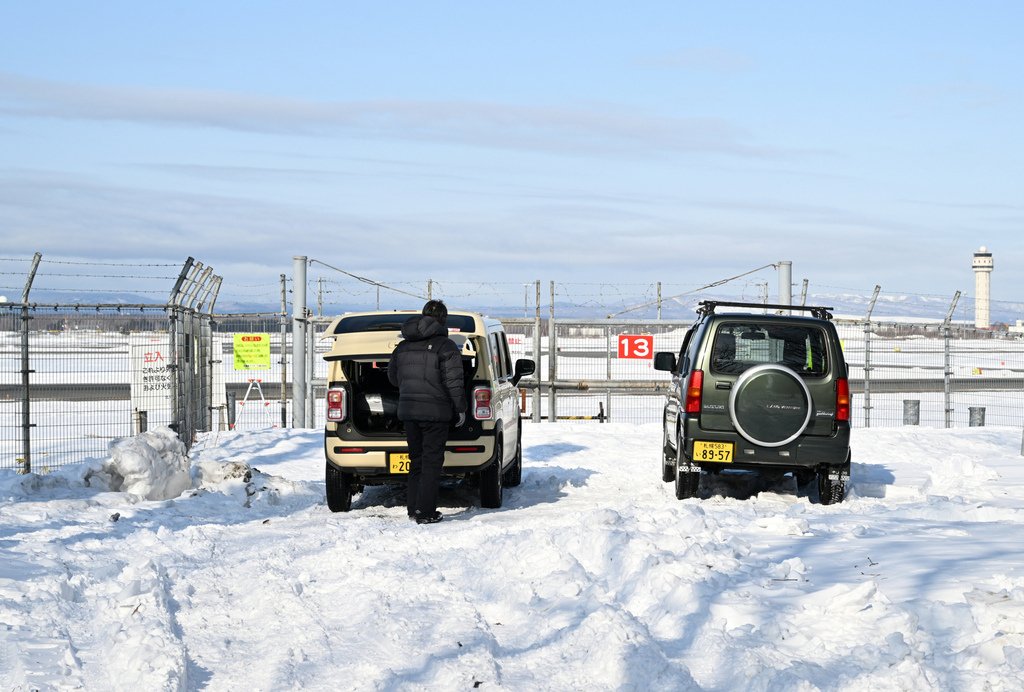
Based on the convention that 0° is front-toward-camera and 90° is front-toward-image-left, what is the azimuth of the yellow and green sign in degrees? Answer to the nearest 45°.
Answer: approximately 0°

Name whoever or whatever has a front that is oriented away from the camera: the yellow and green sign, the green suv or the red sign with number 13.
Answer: the green suv

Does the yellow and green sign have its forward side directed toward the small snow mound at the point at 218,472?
yes

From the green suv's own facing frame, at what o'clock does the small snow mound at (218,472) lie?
The small snow mound is roughly at 9 o'clock from the green suv.

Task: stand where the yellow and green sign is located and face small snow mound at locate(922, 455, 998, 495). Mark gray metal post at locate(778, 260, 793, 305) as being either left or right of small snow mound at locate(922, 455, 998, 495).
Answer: left

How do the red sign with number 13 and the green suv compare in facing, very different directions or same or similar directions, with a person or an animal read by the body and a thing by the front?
very different directions

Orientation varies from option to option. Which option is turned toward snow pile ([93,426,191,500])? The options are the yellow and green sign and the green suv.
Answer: the yellow and green sign

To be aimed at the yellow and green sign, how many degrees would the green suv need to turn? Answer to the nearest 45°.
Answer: approximately 45° to its left

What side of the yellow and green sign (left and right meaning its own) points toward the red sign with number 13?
left

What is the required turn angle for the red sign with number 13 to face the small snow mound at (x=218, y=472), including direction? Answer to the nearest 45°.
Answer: approximately 45° to its right

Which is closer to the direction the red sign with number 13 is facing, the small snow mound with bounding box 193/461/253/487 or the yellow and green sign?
the small snow mound

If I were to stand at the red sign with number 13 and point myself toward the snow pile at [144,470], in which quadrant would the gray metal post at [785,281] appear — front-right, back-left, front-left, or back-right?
back-left

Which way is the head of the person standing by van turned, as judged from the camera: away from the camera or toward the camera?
away from the camera

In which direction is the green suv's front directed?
away from the camera
